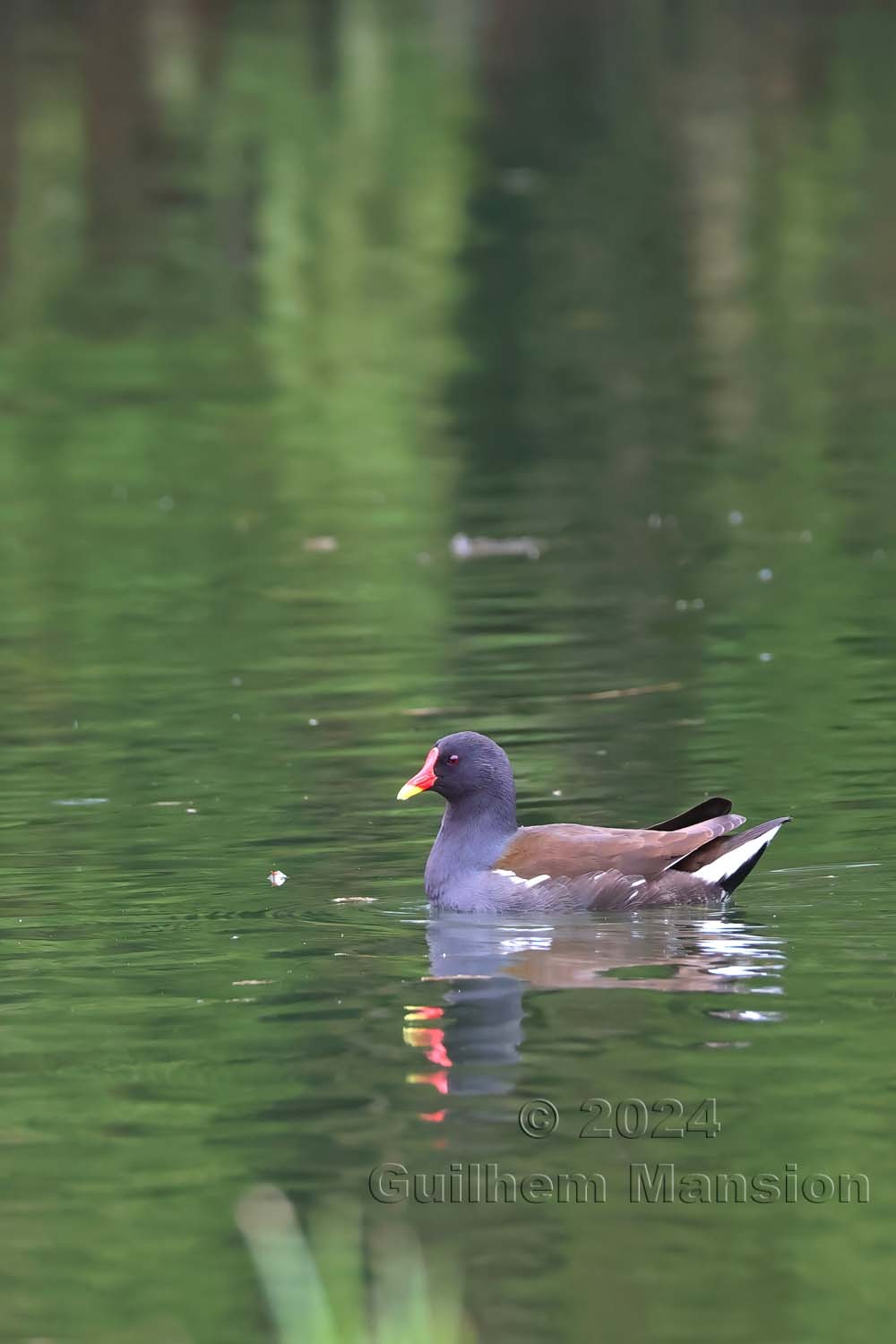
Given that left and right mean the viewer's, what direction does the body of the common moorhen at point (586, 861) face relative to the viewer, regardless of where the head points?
facing to the left of the viewer

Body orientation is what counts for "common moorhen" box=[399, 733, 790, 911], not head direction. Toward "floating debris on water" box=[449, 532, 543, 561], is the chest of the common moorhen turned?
no
